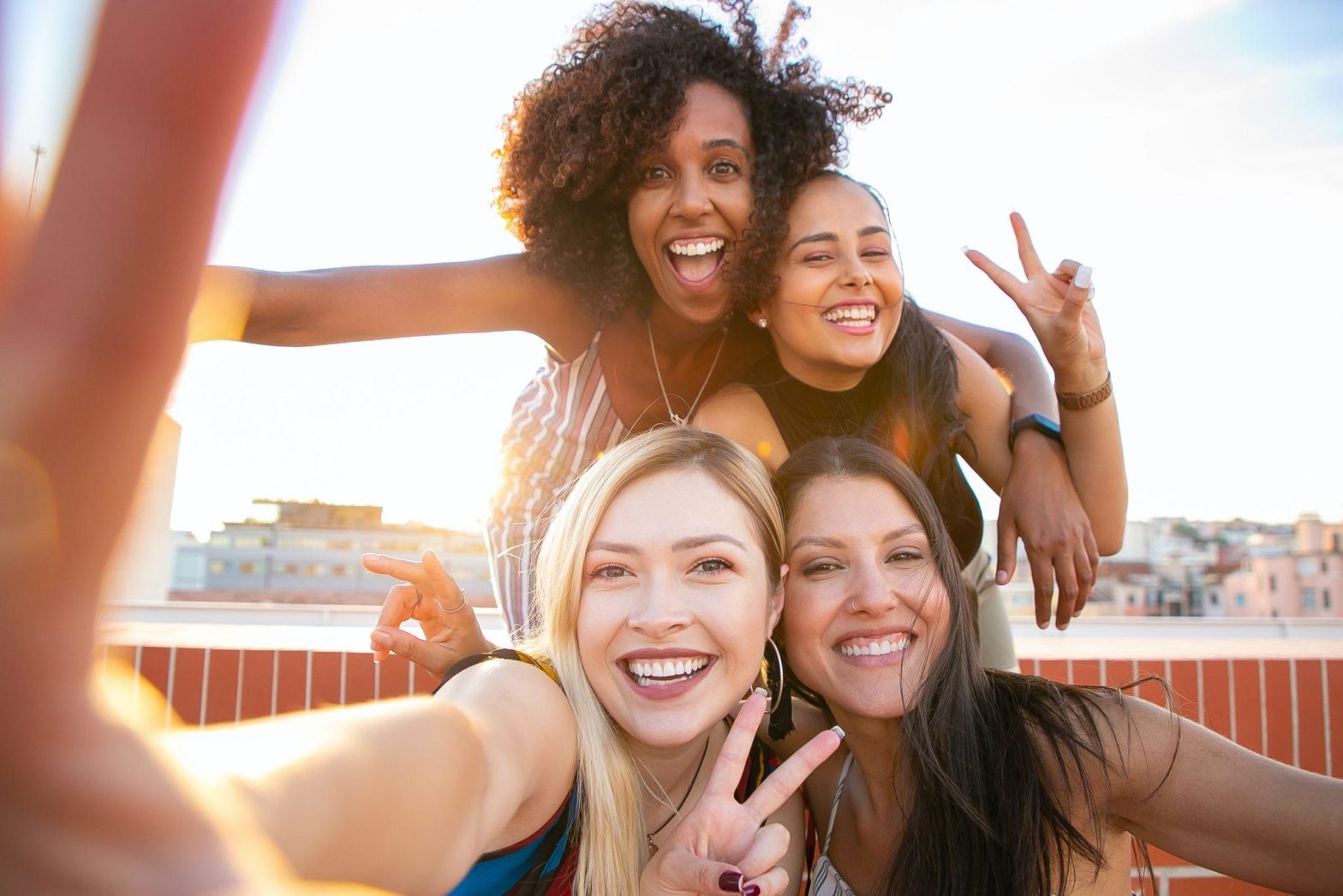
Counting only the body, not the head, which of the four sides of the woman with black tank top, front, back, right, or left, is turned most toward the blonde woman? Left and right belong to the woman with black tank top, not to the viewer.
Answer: front

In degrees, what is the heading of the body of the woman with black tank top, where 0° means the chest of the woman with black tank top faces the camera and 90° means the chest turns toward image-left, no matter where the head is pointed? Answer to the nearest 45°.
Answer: approximately 0°

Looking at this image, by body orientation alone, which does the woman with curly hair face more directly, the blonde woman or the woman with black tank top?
the blonde woman

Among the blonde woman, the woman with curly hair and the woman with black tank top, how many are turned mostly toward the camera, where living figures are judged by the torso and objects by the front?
3

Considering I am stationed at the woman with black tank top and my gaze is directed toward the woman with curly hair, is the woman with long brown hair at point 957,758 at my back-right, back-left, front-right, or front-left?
back-left

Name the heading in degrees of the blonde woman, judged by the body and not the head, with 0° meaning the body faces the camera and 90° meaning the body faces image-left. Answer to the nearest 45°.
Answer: approximately 0°

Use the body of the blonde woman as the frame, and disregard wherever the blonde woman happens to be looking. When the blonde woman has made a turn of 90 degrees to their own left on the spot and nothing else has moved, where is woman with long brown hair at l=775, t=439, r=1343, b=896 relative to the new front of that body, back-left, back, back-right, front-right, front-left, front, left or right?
front-left

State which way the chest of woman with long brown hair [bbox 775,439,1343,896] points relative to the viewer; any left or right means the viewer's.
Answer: facing the viewer and to the left of the viewer

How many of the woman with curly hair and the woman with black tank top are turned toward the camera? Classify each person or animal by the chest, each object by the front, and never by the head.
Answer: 2
